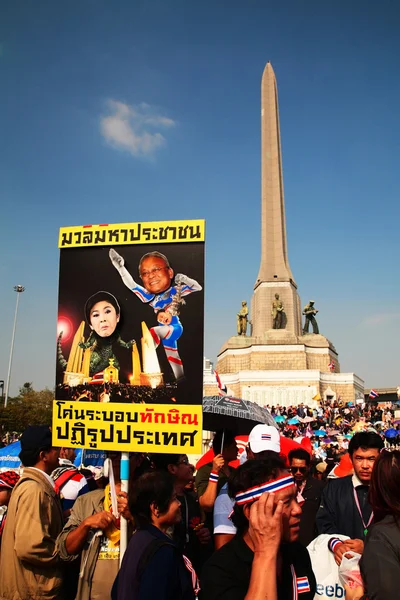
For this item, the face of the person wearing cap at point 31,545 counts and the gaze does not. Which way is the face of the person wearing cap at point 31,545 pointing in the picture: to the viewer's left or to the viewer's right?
to the viewer's right

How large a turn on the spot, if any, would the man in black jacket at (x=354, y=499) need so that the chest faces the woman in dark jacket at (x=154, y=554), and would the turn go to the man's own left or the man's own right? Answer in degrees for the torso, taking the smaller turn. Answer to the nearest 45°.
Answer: approximately 90° to the man's own right

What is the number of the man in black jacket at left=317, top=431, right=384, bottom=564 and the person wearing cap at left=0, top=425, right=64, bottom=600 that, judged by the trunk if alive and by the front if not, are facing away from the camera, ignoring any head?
0

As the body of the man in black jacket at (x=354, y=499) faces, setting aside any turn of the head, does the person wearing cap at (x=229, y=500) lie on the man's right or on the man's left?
on the man's right

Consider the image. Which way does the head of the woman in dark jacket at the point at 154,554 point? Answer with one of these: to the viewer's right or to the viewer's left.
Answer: to the viewer's right
